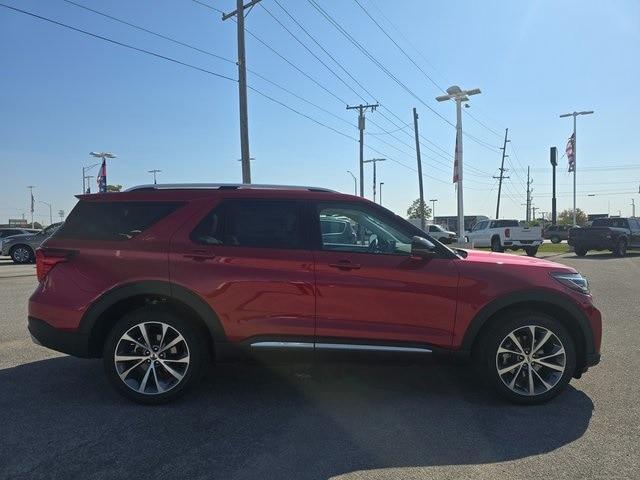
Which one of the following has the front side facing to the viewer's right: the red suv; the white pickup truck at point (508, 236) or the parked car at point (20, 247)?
the red suv

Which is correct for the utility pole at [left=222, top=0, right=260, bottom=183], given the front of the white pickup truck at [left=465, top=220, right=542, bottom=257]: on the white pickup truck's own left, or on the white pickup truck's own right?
on the white pickup truck's own left

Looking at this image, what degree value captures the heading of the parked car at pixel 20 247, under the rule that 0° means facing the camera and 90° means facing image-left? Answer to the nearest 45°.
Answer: approximately 90°

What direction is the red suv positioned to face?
to the viewer's right

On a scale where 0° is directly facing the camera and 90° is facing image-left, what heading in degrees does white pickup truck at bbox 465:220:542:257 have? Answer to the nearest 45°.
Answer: approximately 135°
